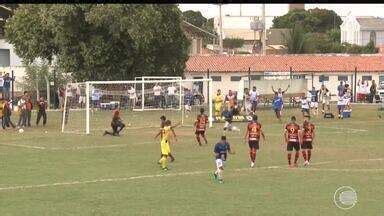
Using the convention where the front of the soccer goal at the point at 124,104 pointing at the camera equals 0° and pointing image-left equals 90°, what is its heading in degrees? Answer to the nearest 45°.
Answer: approximately 315°

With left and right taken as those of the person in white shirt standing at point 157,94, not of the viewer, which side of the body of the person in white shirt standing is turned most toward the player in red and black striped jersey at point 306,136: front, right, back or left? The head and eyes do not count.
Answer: front

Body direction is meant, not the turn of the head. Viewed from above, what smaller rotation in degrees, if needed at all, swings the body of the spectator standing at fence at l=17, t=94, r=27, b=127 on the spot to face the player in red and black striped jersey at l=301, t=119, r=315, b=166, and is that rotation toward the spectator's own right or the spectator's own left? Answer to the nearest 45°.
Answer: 0° — they already face them

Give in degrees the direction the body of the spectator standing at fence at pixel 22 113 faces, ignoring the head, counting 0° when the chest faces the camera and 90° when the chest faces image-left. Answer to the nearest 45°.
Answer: approximately 315°

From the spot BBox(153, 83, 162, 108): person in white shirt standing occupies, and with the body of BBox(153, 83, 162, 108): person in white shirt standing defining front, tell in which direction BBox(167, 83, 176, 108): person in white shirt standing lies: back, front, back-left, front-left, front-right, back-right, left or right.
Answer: left
